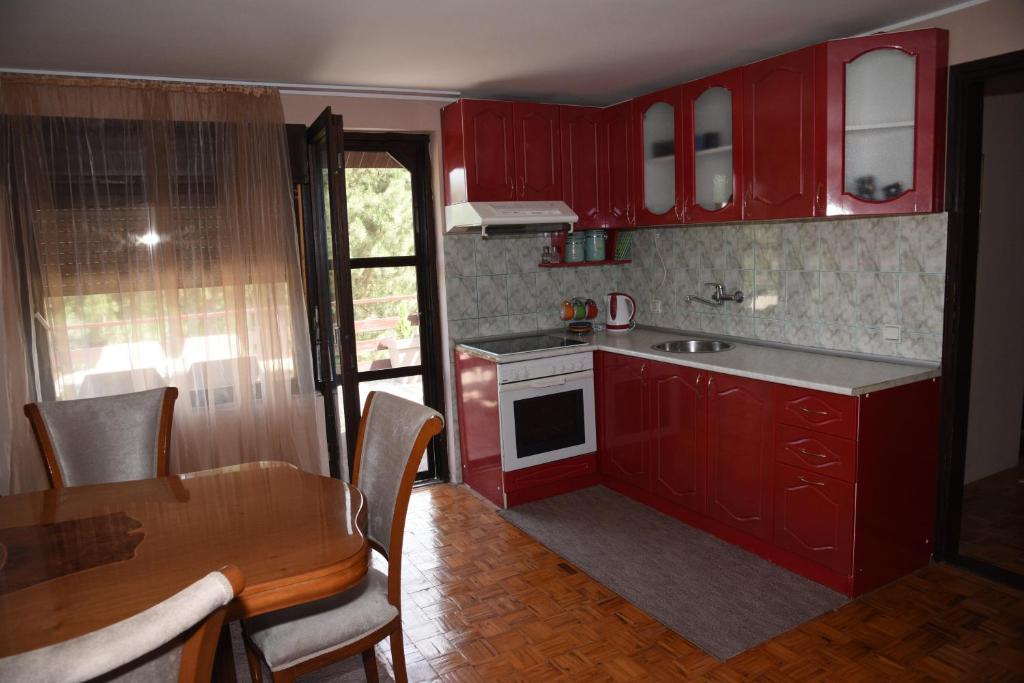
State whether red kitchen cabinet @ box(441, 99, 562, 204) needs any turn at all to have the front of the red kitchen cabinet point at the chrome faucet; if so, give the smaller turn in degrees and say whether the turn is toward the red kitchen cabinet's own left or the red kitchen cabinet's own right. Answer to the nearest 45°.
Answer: approximately 45° to the red kitchen cabinet's own left

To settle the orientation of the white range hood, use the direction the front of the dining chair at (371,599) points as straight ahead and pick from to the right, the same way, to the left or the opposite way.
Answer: to the left

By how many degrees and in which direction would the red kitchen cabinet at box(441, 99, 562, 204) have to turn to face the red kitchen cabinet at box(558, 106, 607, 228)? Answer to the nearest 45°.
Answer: approximately 90° to its left

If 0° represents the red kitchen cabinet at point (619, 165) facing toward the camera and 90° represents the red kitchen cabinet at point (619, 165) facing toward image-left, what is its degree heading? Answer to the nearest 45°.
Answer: approximately 45°

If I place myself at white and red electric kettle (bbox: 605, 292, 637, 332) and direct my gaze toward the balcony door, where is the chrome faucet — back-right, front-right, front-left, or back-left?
back-left

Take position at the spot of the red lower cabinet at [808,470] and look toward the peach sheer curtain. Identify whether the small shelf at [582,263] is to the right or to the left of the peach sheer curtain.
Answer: right

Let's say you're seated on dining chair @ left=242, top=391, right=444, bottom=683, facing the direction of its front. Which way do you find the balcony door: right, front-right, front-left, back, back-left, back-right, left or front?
back-right

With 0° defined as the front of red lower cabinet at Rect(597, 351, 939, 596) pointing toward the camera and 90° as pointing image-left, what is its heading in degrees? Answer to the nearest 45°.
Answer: approximately 45°

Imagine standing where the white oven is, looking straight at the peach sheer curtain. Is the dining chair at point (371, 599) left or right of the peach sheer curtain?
left
